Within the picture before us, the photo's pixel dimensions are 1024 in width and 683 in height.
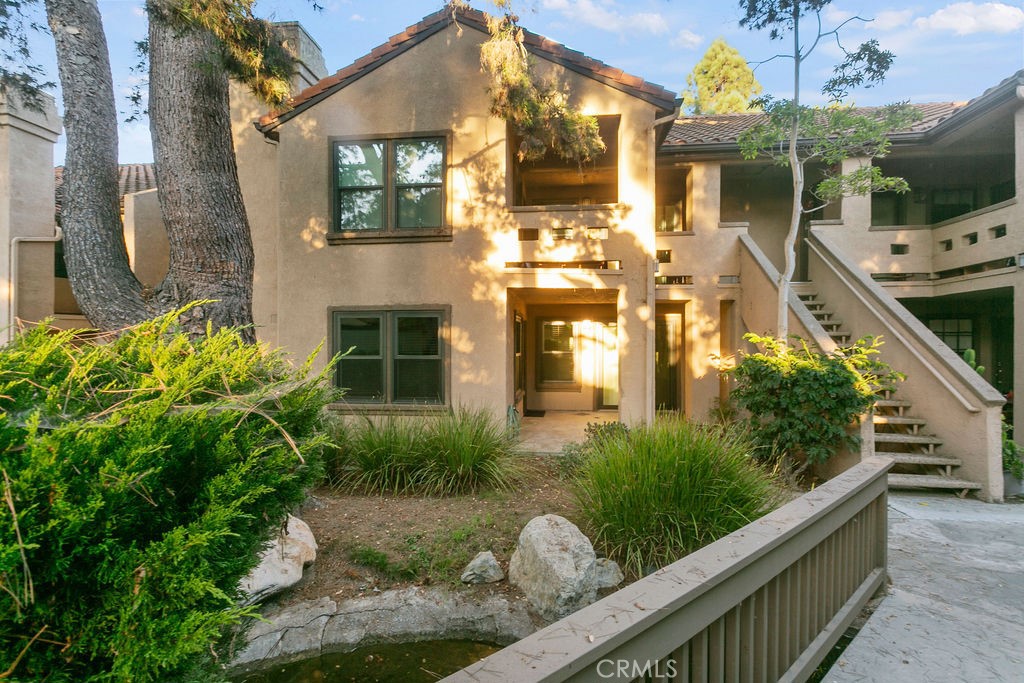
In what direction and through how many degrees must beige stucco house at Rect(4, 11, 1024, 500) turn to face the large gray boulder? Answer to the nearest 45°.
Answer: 0° — it already faces it

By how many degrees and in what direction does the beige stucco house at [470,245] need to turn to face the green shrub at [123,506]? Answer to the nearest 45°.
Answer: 0° — it already faces it

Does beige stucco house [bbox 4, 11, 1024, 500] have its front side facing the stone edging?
yes

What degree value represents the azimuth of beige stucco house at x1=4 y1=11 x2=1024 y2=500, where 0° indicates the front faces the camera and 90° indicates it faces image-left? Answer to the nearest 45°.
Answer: approximately 0°

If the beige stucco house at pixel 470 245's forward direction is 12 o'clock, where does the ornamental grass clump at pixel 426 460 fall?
The ornamental grass clump is roughly at 12 o'clock from the beige stucco house.

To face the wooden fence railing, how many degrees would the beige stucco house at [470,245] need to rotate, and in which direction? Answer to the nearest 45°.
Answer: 0° — it already faces it
